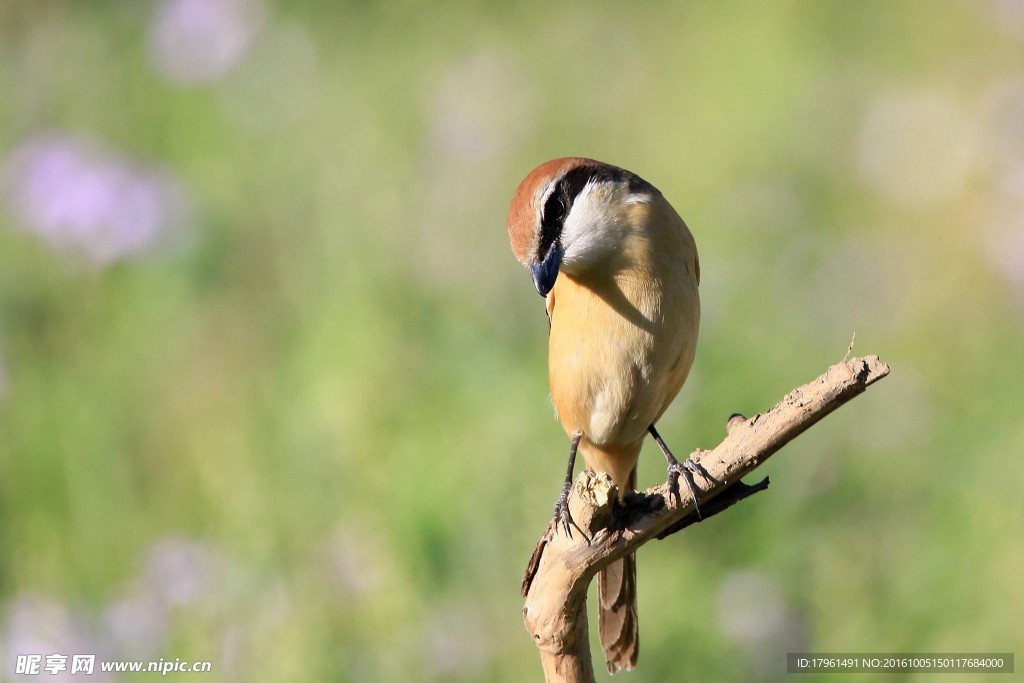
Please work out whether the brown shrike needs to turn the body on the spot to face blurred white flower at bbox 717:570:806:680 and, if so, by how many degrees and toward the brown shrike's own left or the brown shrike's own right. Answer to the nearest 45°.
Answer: approximately 180°

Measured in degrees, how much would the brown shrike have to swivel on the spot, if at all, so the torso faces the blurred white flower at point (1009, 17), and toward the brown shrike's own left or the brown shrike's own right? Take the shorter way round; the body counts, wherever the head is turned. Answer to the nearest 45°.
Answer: approximately 135° to the brown shrike's own left

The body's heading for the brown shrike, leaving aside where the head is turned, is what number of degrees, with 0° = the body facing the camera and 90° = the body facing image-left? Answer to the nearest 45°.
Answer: approximately 0°

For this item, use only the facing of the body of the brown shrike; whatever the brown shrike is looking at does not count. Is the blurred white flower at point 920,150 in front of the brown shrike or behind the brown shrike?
behind
